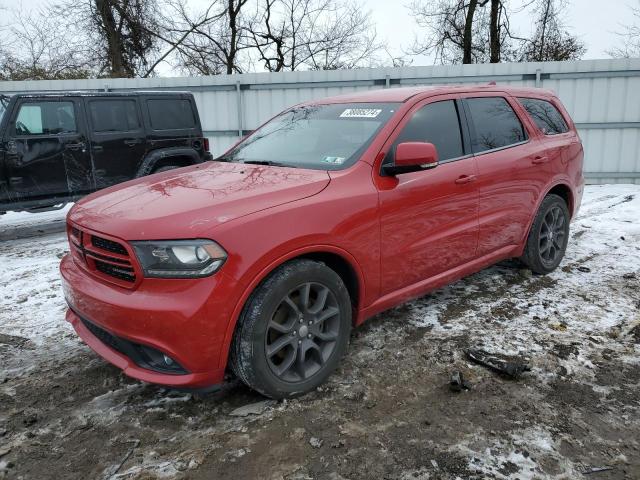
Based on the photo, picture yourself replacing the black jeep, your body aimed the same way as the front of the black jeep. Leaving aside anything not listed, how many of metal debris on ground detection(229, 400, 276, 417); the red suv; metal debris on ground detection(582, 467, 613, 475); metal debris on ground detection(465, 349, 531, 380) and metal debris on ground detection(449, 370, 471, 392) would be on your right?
0

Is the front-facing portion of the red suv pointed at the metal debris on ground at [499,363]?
no

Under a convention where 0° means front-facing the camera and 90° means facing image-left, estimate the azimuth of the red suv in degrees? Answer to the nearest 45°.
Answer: approximately 45°

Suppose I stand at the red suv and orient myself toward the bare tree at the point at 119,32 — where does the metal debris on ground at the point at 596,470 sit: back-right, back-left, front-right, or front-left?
back-right

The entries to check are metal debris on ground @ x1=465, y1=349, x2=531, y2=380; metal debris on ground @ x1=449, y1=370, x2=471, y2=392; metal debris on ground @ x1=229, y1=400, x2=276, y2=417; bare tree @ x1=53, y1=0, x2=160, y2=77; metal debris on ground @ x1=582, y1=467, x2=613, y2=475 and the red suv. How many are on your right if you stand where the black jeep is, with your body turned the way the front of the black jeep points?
1

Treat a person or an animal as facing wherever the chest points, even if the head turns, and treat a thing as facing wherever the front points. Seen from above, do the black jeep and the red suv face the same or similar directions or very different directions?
same or similar directions

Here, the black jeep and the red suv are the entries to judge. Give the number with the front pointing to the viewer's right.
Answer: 0

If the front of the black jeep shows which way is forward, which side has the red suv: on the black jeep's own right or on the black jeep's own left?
on the black jeep's own left

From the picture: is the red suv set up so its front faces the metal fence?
no

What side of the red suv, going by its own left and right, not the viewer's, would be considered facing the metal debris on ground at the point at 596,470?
left

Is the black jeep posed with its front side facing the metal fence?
no

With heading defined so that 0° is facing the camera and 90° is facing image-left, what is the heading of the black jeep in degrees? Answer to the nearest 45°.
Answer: approximately 90°

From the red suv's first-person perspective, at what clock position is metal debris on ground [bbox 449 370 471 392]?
The metal debris on ground is roughly at 8 o'clock from the red suv.

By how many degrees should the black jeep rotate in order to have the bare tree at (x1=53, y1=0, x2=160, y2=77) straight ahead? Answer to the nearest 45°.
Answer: approximately 90° to its right

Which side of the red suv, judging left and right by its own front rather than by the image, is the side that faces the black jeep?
right

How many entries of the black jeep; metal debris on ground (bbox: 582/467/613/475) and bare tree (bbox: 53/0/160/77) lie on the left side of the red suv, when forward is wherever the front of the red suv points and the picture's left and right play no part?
1
